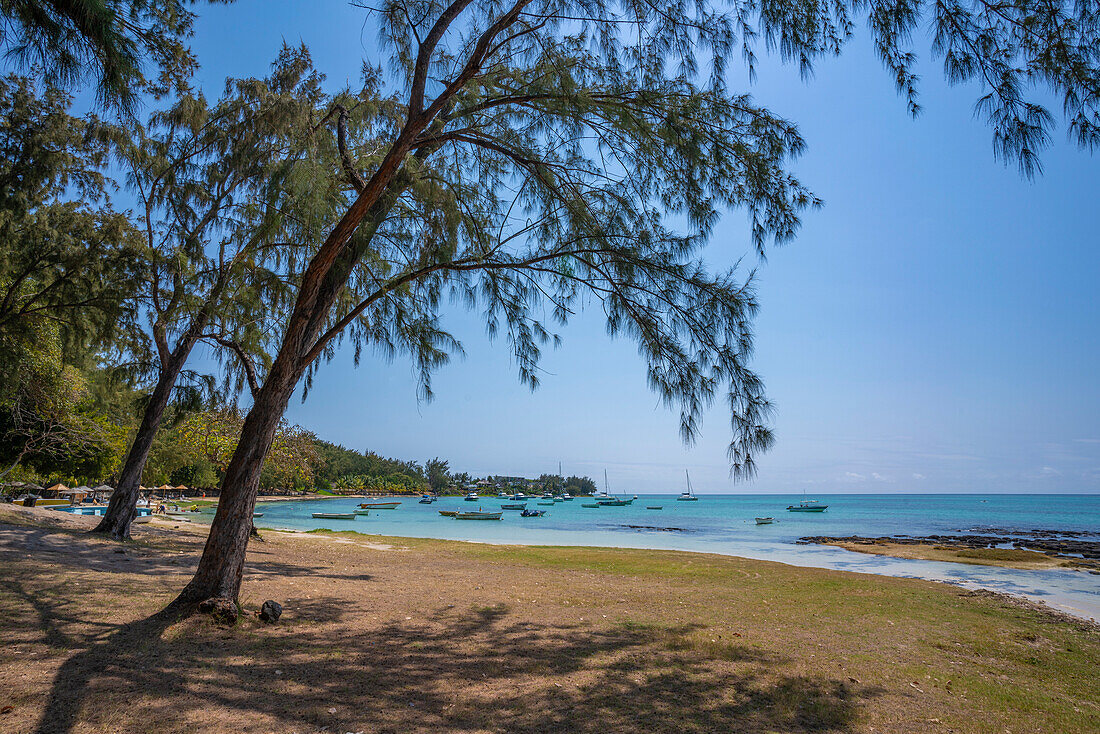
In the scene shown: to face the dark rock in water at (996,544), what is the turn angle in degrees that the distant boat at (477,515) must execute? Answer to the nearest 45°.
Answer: approximately 45° to its right

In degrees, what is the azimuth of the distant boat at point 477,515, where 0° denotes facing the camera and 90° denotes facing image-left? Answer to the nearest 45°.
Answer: approximately 270°
